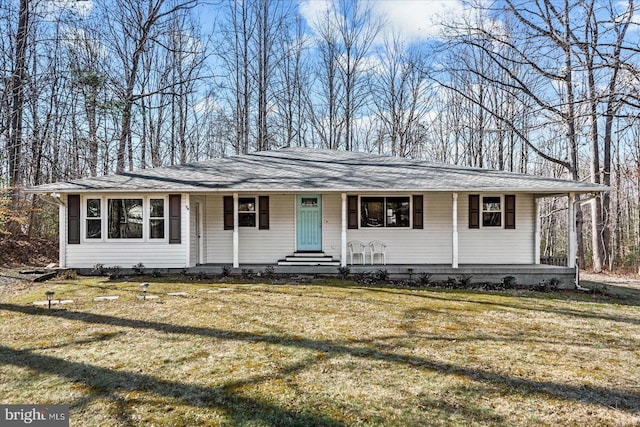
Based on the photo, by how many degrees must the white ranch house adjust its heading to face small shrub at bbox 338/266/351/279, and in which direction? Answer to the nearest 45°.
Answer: approximately 45° to its left

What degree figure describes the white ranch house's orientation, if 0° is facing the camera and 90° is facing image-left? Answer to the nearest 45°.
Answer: approximately 0°

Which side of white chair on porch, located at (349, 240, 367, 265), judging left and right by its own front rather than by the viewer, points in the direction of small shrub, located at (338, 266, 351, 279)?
front

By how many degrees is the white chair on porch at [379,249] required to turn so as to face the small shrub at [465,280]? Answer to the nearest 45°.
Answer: approximately 45° to its left

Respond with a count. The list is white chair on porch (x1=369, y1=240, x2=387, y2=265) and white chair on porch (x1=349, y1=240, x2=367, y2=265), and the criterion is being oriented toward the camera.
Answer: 2

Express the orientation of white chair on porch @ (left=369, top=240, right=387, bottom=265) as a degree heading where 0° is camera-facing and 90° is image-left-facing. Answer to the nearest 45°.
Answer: approximately 0°
